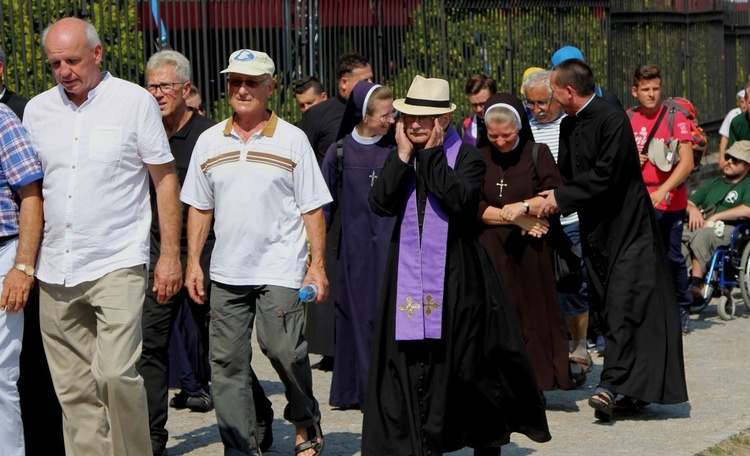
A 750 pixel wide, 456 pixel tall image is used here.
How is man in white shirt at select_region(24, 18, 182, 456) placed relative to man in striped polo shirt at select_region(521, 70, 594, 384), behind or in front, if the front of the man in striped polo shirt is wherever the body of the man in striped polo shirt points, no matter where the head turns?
in front

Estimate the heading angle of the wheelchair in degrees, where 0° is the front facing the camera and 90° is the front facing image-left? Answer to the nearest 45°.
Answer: approximately 45°

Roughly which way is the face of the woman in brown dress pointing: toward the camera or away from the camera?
toward the camera

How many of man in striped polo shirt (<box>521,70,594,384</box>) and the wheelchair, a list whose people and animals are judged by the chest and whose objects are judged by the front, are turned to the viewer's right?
0

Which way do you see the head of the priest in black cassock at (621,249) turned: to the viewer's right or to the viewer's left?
to the viewer's left

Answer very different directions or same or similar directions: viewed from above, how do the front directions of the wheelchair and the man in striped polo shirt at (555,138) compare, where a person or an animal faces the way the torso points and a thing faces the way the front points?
same or similar directions

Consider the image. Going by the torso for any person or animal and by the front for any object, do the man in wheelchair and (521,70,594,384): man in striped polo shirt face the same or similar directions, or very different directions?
same or similar directions

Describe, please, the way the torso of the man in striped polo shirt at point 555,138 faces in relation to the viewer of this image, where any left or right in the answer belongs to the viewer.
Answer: facing the viewer and to the left of the viewer
